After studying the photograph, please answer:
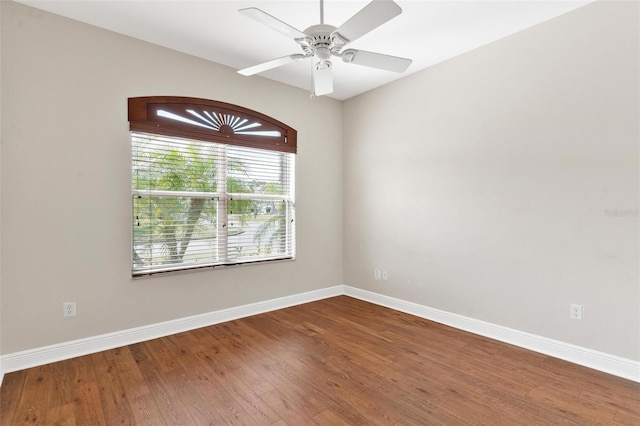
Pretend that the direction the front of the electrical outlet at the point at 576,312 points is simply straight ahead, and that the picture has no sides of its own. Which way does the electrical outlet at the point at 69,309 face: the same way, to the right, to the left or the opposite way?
to the left

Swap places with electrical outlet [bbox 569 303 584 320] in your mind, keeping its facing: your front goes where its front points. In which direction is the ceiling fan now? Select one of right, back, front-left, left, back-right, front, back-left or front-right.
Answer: front-right

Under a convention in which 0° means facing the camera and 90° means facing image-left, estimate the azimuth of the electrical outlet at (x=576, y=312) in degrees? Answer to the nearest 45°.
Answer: approximately 0°

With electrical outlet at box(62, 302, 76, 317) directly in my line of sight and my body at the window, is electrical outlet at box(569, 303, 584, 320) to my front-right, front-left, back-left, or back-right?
back-left

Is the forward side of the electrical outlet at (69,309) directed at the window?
no

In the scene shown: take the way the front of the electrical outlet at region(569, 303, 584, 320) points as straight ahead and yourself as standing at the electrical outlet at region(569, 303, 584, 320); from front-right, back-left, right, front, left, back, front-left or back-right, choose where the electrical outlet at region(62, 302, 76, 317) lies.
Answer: front-right

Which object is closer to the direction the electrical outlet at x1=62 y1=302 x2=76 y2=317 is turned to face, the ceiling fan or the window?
the ceiling fan

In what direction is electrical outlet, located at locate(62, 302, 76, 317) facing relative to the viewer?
toward the camera

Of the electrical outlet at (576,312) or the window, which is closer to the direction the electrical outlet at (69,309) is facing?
the electrical outlet

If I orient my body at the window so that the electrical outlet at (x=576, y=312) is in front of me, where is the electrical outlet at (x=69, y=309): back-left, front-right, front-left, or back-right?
back-right
